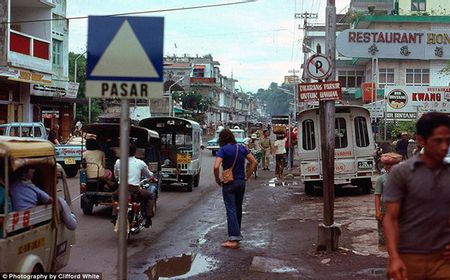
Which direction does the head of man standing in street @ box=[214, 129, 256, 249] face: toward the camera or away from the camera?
away from the camera

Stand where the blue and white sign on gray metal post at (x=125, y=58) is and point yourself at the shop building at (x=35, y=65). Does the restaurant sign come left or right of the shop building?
right

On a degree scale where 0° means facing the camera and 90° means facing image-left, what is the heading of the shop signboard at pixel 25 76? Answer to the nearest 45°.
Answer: approximately 315°

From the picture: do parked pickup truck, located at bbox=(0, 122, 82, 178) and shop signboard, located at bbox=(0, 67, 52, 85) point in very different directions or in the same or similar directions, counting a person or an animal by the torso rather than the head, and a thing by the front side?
very different directions

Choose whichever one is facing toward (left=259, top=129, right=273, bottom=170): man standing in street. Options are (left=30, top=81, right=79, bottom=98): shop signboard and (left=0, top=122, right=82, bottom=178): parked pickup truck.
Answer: the shop signboard

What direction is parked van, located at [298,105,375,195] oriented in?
away from the camera

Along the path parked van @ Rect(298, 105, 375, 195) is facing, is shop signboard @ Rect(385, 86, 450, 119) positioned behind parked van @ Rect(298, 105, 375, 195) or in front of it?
in front

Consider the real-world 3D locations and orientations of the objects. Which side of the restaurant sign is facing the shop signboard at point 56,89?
right
